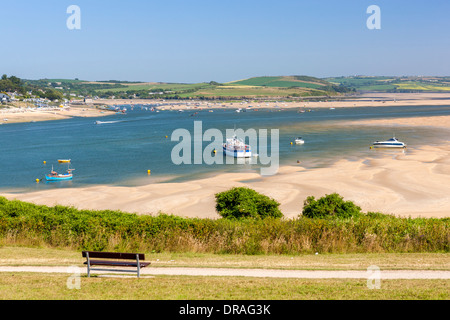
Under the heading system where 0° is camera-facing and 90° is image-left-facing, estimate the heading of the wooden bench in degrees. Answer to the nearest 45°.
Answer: approximately 225°

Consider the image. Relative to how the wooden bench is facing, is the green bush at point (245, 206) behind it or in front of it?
in front

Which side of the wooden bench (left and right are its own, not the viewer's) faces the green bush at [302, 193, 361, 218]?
front
